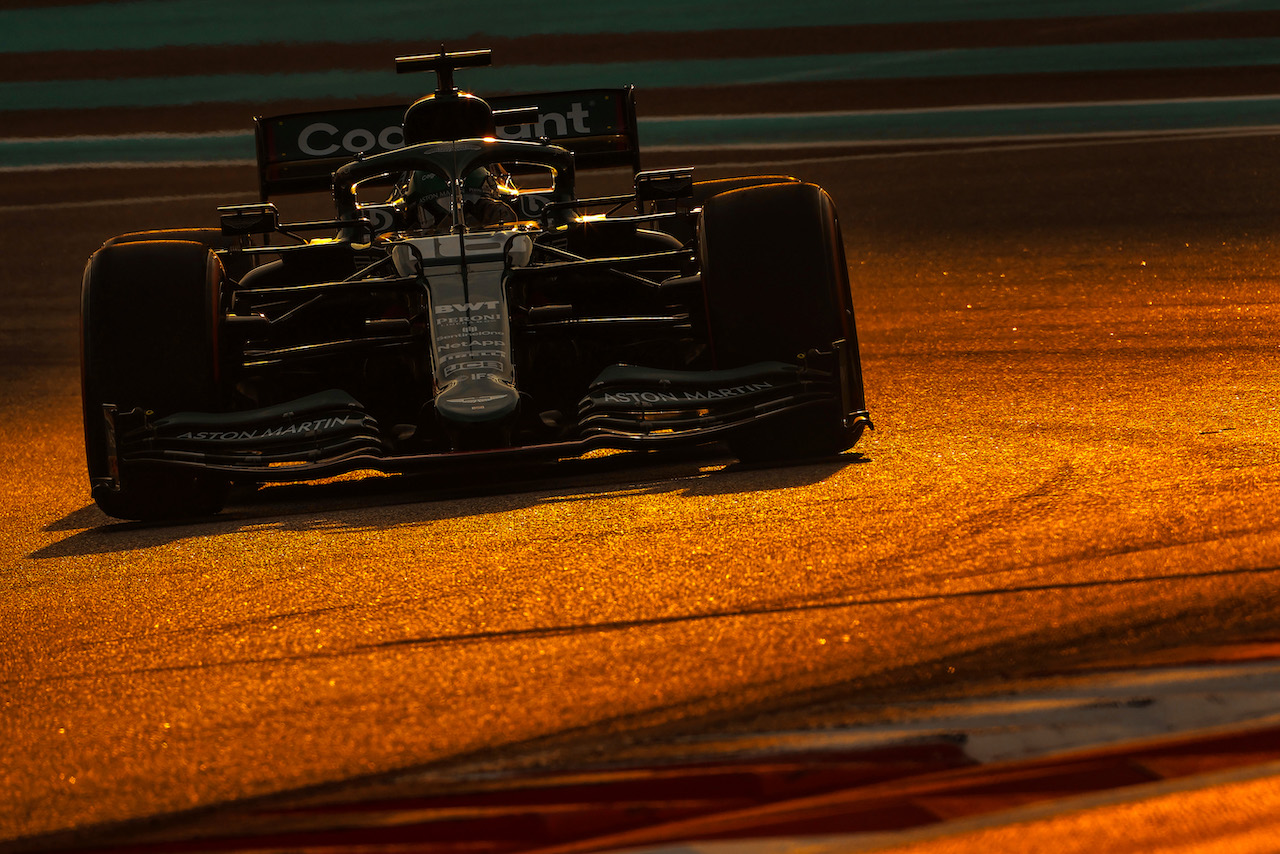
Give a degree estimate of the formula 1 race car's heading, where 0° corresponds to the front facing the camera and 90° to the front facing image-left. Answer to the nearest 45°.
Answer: approximately 0°
